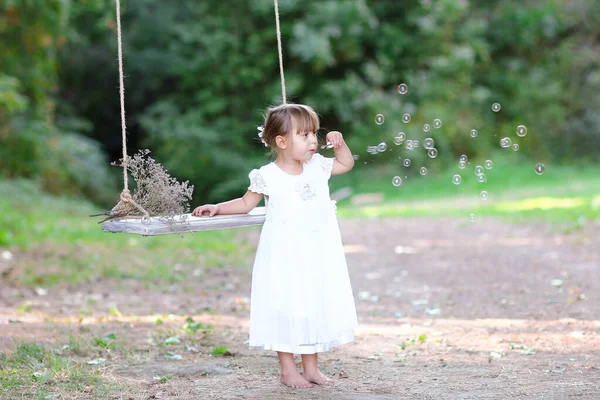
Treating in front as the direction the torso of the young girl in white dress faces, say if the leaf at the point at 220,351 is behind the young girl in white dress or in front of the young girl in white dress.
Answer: behind

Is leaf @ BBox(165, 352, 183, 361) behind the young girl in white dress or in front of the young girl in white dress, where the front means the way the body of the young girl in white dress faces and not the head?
behind

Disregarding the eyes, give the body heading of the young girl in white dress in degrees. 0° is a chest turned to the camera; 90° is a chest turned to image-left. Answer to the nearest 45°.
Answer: approximately 315°

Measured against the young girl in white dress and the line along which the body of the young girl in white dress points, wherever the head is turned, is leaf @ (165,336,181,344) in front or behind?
behind

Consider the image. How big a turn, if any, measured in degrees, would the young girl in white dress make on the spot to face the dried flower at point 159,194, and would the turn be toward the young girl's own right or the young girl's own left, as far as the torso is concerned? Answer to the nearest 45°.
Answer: approximately 135° to the young girl's own right

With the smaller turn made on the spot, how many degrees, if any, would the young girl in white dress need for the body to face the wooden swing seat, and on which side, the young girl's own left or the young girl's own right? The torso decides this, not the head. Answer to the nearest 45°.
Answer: approximately 135° to the young girl's own right
